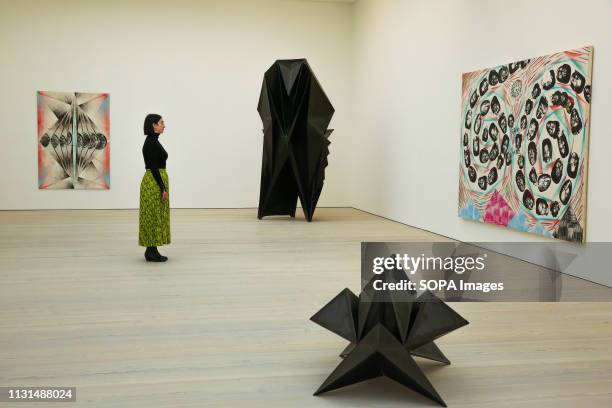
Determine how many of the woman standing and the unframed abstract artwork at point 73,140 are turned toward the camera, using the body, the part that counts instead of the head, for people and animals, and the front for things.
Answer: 1

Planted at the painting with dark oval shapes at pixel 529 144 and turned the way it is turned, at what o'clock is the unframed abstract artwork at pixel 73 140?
The unframed abstract artwork is roughly at 2 o'clock from the painting with dark oval shapes.

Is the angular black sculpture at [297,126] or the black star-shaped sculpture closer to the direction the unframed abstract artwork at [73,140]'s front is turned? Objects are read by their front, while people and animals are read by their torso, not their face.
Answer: the black star-shaped sculpture

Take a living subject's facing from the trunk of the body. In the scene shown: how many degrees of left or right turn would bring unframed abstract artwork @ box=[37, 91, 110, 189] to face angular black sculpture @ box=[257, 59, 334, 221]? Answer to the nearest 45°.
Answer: approximately 45° to its left

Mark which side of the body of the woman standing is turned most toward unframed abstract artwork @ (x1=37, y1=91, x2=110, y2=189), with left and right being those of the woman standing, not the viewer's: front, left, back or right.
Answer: left

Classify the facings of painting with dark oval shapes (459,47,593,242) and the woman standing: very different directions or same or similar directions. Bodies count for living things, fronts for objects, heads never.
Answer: very different directions

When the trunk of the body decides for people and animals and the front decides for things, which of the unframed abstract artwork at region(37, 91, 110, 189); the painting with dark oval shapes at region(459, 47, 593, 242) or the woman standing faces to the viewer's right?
the woman standing

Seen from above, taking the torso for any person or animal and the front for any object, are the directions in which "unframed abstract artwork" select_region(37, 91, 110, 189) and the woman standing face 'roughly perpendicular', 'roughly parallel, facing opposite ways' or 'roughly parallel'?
roughly perpendicular

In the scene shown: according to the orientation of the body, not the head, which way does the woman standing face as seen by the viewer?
to the viewer's right

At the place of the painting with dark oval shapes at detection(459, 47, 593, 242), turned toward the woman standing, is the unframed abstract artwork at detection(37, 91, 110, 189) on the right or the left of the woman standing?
right

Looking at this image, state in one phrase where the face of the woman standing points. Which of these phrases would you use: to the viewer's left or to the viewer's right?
to the viewer's right
